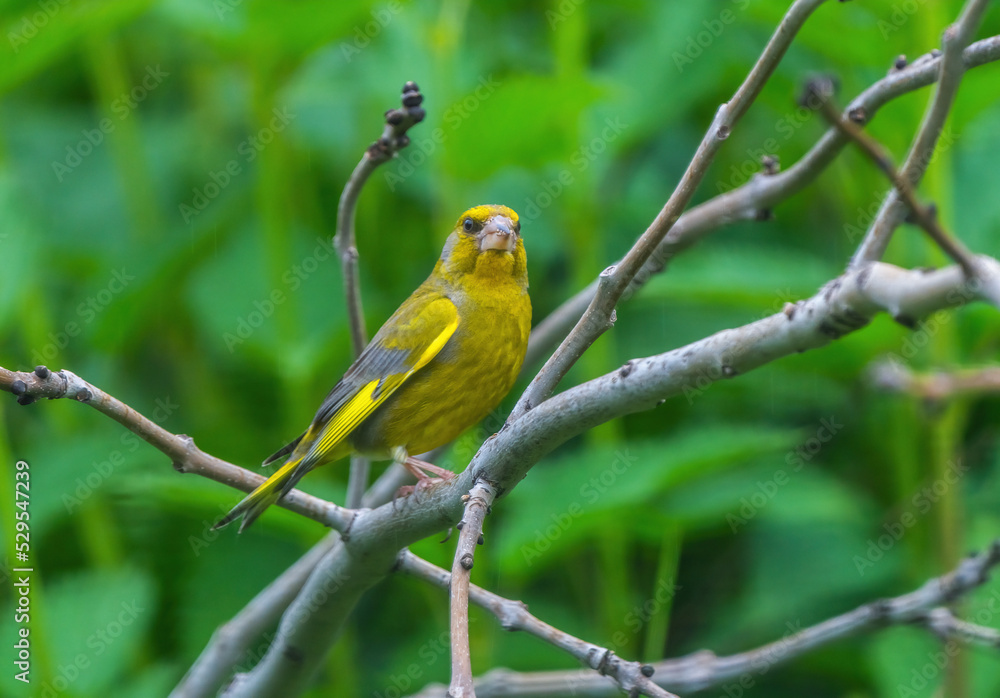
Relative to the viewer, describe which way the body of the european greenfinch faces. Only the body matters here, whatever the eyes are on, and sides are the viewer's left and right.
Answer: facing the viewer and to the right of the viewer

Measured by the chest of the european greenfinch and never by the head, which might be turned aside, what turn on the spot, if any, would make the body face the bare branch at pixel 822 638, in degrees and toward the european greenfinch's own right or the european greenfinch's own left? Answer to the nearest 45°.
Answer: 0° — it already faces it

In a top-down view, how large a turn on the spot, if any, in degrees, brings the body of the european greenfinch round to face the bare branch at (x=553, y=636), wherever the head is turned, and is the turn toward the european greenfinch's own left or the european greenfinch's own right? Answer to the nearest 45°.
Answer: approximately 45° to the european greenfinch's own left

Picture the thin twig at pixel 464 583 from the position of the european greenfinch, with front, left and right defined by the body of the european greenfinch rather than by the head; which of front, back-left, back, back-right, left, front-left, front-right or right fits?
front-right

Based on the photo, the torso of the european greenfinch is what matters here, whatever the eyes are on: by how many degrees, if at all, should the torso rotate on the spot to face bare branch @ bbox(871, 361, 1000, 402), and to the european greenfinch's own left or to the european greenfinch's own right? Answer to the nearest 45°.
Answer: approximately 45° to the european greenfinch's own left

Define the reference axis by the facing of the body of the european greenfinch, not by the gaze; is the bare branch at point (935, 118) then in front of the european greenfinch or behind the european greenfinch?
in front

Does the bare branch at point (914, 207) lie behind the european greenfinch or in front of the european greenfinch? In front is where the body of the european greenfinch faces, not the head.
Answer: in front
